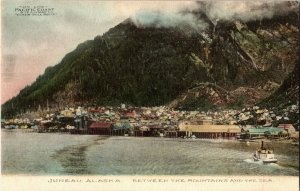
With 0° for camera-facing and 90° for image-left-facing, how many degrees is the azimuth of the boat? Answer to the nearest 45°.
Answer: approximately 315°
